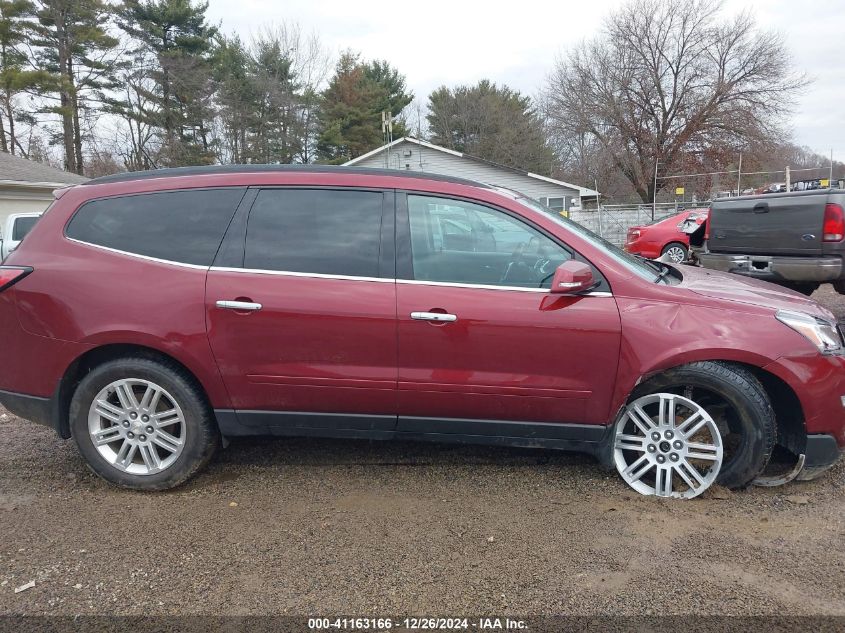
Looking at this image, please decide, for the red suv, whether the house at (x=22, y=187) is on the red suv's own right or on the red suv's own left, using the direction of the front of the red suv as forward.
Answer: on the red suv's own left

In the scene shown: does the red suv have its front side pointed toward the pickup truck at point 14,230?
no

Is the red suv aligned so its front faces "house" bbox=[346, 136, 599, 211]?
no

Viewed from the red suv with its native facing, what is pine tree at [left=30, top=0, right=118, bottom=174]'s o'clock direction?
The pine tree is roughly at 8 o'clock from the red suv.

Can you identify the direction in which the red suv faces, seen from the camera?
facing to the right of the viewer

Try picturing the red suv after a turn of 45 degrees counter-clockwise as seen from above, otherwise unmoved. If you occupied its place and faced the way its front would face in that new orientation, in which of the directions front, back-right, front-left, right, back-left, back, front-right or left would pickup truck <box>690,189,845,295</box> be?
front

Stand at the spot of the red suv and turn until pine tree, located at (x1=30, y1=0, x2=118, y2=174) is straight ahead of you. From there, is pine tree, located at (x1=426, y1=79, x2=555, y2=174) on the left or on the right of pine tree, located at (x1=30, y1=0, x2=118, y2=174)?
right

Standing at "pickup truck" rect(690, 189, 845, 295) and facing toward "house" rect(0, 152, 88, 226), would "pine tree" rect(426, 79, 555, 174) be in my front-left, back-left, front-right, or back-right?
front-right

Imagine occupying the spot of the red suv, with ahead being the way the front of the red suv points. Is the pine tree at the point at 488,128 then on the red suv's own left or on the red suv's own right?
on the red suv's own left

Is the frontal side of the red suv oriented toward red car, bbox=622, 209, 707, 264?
no

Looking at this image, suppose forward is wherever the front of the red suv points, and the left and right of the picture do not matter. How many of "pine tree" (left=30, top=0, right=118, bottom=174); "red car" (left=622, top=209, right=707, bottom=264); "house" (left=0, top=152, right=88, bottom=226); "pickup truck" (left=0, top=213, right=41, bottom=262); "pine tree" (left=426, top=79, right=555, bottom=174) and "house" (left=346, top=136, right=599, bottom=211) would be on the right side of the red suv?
0
